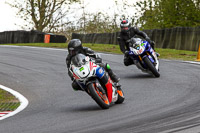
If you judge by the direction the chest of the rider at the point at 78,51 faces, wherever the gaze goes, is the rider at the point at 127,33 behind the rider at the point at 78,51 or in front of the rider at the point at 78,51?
behind

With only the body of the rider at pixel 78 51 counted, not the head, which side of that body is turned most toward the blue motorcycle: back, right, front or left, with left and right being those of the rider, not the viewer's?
back

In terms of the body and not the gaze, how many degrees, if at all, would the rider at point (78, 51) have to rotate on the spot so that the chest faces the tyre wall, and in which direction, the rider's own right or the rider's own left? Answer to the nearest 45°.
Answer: approximately 135° to the rider's own right

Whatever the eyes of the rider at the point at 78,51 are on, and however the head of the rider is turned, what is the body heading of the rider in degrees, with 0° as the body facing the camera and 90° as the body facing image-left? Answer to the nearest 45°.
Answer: approximately 45°
